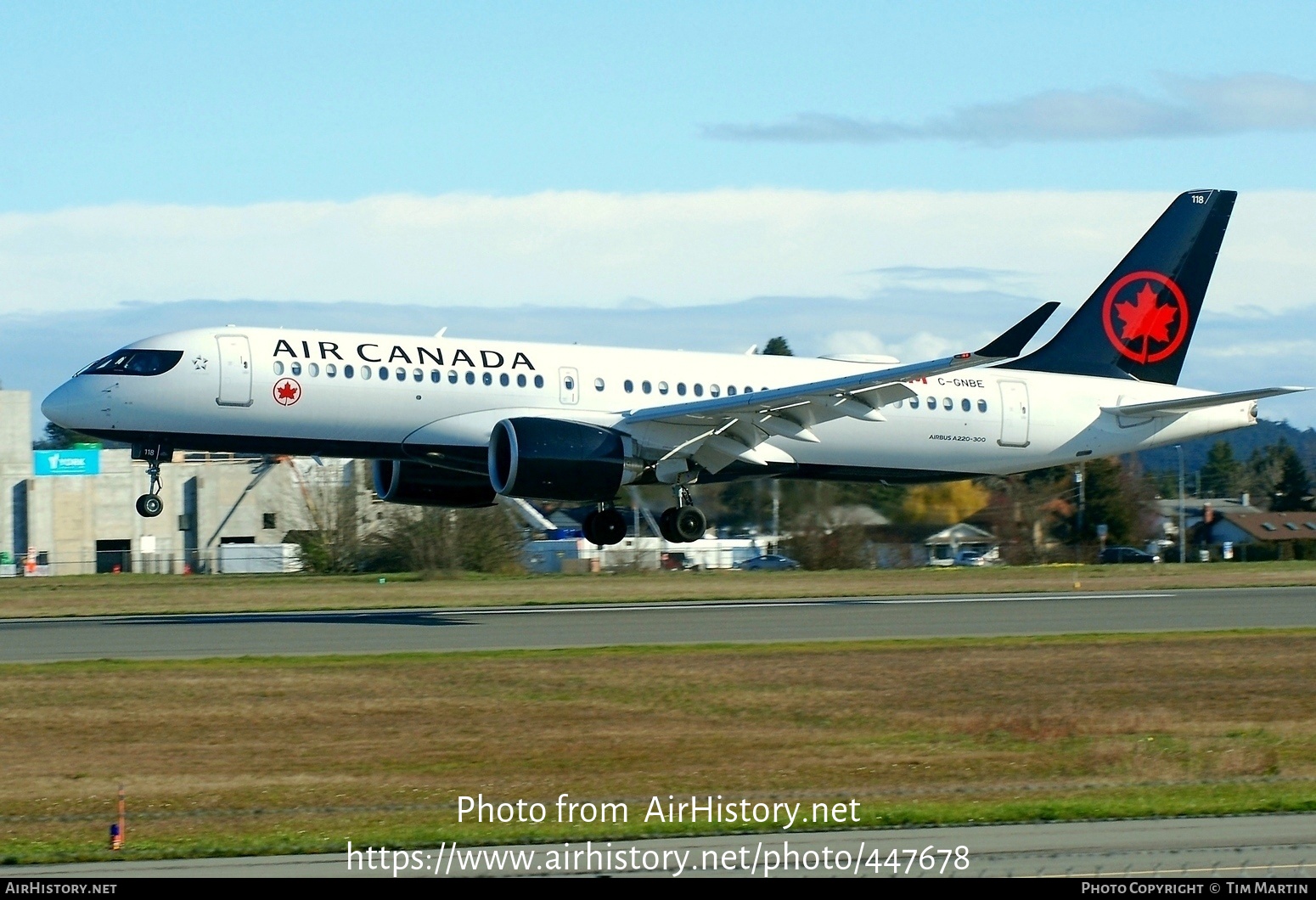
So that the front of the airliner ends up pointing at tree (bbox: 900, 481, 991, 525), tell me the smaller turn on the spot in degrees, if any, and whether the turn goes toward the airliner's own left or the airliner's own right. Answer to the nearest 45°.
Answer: approximately 135° to the airliner's own right

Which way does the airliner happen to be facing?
to the viewer's left

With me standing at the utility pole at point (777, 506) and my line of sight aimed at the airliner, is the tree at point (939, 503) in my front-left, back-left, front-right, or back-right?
back-left

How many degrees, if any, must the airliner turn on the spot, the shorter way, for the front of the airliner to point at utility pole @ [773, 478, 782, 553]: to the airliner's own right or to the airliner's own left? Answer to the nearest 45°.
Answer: approximately 90° to the airliner's own right
